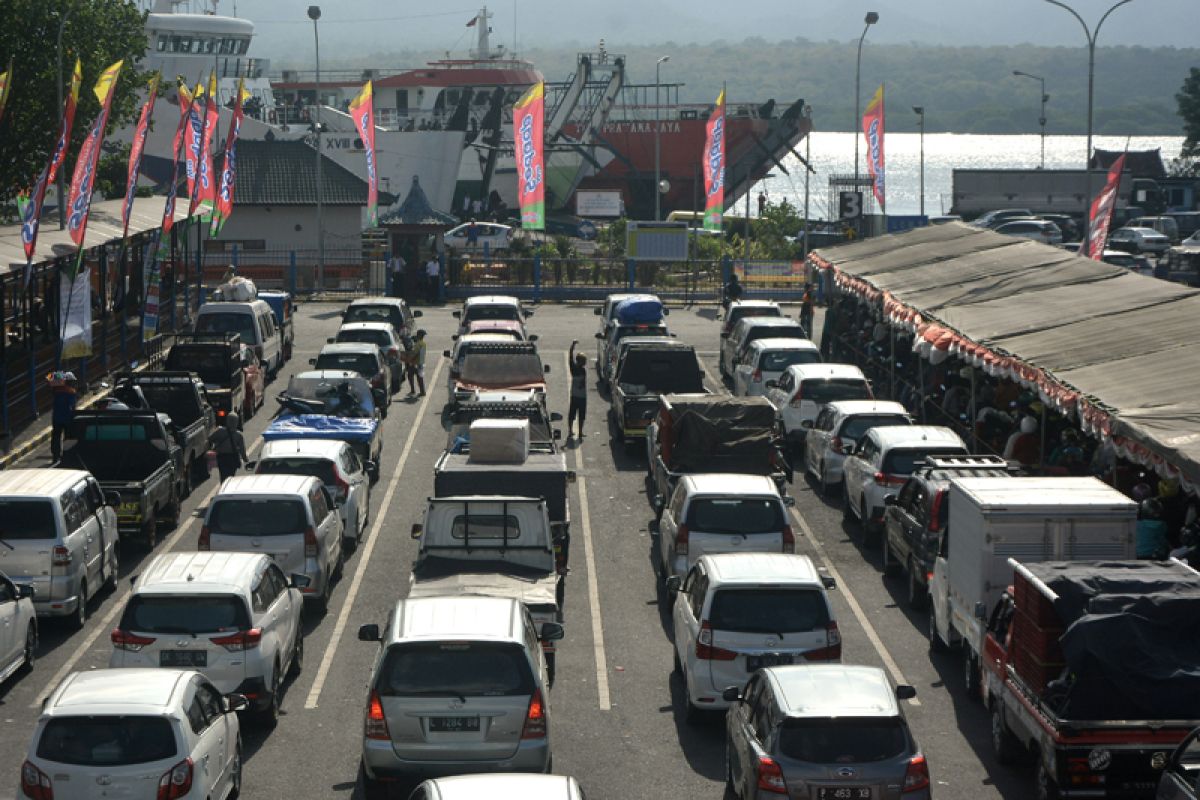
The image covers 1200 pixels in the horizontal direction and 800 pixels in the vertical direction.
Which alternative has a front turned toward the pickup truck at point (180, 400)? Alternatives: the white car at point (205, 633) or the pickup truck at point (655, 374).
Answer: the white car

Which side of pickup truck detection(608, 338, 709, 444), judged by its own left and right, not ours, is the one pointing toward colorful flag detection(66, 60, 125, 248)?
left

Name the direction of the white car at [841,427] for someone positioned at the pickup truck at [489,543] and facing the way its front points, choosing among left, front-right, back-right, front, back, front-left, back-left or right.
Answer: front-right

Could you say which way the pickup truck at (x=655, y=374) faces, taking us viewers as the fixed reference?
facing away from the viewer

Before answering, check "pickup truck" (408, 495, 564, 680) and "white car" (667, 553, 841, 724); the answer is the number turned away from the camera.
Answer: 2

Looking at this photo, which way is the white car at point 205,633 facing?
away from the camera

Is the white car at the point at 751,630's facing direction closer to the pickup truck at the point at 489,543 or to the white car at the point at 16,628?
the pickup truck

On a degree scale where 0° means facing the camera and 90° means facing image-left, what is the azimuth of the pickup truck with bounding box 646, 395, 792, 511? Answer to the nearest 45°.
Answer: approximately 180°

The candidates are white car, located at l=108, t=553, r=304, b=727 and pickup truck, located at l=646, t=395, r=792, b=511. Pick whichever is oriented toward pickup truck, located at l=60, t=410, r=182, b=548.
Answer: the white car

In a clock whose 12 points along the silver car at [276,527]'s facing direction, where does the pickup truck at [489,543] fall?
The pickup truck is roughly at 4 o'clock from the silver car.

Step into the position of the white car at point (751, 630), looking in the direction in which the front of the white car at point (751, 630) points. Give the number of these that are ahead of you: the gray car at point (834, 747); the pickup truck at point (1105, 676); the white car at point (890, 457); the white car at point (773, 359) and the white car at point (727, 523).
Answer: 3

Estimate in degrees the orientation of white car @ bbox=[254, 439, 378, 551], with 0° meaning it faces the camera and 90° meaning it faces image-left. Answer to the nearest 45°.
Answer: approximately 180°

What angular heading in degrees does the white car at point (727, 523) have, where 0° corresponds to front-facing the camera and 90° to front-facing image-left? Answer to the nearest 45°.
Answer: approximately 180°

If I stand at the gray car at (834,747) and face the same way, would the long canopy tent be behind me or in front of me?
in front

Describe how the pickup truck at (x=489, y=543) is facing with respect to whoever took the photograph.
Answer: facing away from the viewer
